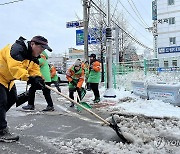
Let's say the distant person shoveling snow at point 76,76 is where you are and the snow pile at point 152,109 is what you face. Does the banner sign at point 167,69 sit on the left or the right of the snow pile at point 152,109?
left

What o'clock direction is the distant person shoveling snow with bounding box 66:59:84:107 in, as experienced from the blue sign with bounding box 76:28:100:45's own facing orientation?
The distant person shoveling snow is roughly at 12 o'clock from the blue sign.

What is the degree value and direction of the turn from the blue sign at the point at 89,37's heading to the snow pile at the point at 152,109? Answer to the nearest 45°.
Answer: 0° — it already faces it

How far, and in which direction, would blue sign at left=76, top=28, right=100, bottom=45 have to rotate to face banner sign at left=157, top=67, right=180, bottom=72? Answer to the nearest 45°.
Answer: approximately 90° to its left
